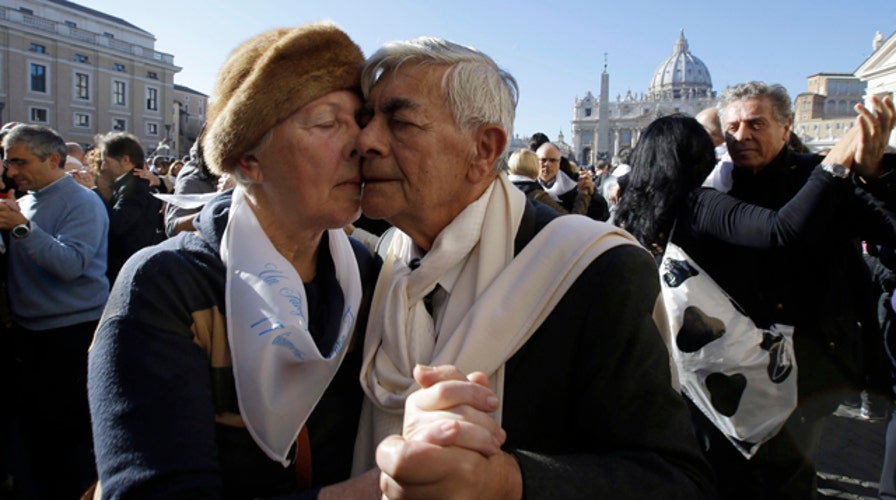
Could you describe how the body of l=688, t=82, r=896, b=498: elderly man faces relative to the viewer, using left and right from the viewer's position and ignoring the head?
facing the viewer and to the left of the viewer

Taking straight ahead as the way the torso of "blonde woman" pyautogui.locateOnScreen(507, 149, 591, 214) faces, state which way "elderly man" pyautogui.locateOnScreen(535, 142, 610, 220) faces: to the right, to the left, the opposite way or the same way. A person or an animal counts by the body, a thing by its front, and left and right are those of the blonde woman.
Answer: the opposite way

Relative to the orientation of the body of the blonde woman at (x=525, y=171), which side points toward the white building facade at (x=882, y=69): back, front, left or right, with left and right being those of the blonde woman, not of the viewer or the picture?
front

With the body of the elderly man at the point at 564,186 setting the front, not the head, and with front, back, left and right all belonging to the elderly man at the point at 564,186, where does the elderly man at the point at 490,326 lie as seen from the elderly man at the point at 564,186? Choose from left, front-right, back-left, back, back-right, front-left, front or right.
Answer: front-left

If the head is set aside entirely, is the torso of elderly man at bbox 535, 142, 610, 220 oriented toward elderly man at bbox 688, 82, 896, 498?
no

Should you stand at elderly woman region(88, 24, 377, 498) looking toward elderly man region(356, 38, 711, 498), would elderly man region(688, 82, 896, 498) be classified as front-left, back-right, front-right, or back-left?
front-left

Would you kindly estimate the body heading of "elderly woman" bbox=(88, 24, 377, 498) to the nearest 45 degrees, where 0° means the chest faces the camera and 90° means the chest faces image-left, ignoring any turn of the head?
approximately 315°

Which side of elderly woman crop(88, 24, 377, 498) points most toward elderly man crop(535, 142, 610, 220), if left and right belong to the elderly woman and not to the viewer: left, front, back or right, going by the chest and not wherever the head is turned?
left

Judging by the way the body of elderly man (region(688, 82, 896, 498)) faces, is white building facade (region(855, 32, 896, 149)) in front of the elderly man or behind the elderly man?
behind

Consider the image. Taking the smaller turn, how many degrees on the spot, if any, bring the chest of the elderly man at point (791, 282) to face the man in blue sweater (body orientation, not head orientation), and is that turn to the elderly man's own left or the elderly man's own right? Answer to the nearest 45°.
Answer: approximately 45° to the elderly man's own right

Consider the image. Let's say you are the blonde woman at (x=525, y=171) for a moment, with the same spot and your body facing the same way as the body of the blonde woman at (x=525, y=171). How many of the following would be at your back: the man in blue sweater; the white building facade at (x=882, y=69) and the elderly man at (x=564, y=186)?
1

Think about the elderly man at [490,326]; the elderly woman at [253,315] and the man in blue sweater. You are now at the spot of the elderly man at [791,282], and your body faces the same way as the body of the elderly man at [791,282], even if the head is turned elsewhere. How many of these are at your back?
0

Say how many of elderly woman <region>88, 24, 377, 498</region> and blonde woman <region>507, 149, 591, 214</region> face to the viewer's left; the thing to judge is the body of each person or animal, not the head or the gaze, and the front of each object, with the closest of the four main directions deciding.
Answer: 0

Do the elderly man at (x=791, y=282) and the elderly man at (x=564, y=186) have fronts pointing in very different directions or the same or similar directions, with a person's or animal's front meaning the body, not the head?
same or similar directions

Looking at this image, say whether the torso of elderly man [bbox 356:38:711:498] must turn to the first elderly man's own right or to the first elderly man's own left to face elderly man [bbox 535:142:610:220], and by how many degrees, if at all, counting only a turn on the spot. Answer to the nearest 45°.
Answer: approximately 135° to the first elderly man's own right
